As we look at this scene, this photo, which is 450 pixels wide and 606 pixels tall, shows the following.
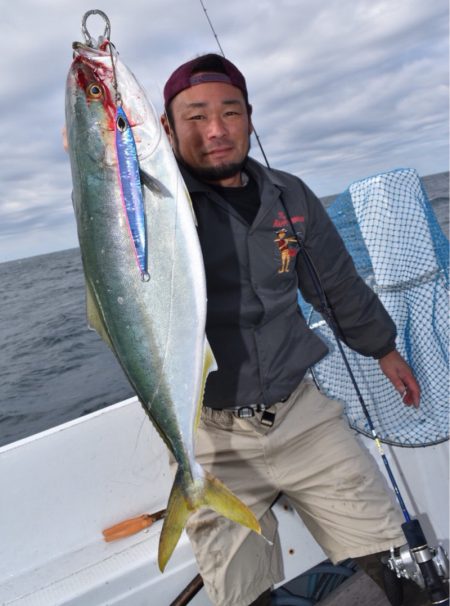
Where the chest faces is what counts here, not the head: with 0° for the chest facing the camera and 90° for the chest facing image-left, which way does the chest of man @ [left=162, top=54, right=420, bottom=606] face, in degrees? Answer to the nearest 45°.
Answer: approximately 0°

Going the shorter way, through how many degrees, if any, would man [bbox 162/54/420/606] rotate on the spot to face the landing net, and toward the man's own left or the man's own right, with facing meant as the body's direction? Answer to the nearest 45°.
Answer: approximately 135° to the man's own left
